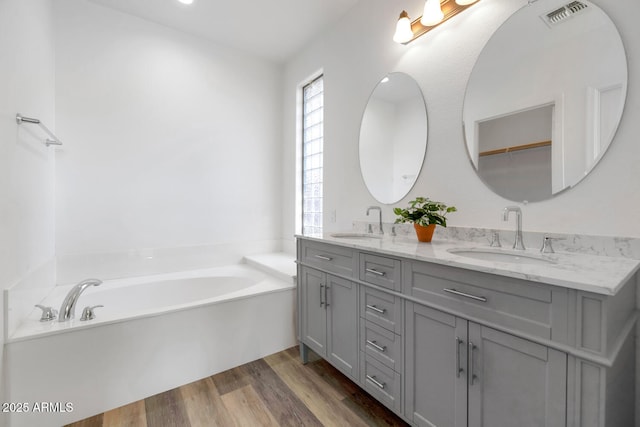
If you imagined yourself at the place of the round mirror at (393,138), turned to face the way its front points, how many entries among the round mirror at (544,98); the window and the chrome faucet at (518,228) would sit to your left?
2

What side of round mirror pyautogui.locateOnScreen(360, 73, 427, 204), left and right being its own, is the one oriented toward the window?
right

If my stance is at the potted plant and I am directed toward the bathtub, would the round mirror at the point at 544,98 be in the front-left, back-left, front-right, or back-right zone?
back-left

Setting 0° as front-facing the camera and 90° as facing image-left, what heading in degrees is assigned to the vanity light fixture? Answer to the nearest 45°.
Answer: approximately 45°

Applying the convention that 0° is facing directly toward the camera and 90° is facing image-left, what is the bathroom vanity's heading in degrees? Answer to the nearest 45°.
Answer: approximately 45°

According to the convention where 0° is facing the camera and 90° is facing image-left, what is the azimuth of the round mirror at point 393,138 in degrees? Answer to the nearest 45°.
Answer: approximately 45°

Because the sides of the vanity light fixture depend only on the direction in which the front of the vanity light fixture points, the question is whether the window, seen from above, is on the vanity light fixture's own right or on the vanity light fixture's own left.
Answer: on the vanity light fixture's own right

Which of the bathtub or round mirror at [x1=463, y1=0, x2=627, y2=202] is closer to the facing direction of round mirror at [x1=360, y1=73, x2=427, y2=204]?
the bathtub

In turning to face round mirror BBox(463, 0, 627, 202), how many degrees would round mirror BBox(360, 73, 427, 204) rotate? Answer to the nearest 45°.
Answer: approximately 90° to its left
